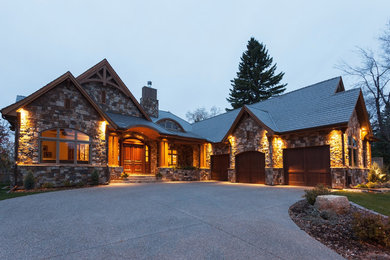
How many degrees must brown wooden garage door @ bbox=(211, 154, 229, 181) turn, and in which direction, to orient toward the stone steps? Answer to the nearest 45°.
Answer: approximately 45° to its right

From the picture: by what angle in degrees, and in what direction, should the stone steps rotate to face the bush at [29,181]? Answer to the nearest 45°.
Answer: approximately 45° to its right

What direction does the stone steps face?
toward the camera

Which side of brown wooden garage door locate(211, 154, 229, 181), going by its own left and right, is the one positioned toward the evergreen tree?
back

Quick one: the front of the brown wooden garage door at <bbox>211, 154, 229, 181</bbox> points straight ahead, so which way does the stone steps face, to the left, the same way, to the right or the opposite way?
the same way

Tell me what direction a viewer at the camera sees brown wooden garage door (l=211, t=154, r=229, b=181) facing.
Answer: facing the viewer

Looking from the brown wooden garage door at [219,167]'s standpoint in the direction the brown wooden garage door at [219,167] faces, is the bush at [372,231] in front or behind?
in front

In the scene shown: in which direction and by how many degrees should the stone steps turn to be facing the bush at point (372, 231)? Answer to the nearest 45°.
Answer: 0° — it already faces it

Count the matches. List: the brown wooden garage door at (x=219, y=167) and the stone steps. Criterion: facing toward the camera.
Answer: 2

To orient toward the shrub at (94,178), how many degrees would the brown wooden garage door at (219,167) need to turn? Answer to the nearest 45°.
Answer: approximately 45° to its right

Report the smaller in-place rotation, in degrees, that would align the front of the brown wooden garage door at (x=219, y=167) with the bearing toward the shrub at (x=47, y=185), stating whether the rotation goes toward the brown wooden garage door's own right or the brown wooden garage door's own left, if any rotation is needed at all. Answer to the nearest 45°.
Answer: approximately 45° to the brown wooden garage door's own right

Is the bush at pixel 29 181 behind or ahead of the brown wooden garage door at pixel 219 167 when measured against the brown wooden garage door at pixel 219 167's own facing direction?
ahead

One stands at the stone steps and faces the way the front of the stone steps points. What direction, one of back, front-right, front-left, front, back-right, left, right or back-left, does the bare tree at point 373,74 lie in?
left

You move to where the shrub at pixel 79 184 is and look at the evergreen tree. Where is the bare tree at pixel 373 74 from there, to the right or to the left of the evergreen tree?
right

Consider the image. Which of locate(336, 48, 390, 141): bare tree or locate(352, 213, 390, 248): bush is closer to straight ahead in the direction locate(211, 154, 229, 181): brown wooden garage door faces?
the bush

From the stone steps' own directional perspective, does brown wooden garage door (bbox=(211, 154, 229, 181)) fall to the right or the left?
on its left
